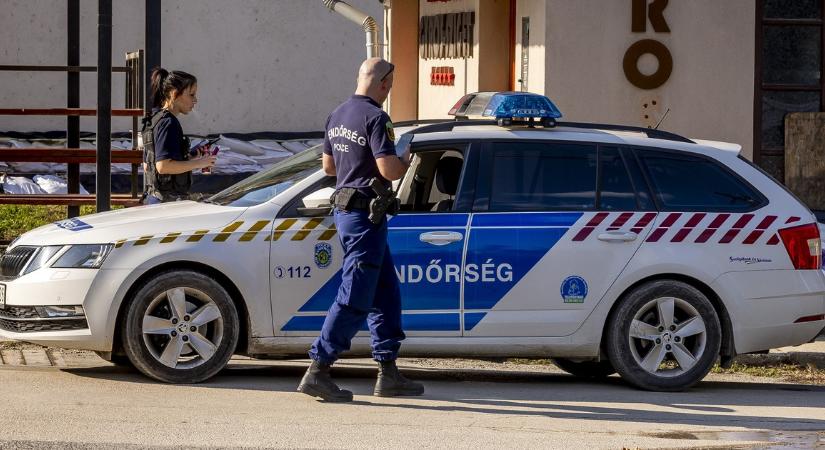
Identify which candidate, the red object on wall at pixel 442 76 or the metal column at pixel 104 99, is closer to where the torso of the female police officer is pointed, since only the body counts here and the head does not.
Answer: the red object on wall

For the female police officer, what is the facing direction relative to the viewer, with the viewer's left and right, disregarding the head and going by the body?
facing to the right of the viewer

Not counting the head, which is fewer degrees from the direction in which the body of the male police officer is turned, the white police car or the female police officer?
the white police car

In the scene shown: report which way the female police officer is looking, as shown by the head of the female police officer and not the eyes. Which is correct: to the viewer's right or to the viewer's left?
to the viewer's right

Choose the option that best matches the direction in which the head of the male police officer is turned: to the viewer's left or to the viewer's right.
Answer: to the viewer's right

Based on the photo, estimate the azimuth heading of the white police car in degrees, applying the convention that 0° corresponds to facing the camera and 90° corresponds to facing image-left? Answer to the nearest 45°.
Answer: approximately 90°

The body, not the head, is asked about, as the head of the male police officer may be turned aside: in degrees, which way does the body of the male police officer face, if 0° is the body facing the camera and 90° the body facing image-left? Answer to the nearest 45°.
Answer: approximately 225°

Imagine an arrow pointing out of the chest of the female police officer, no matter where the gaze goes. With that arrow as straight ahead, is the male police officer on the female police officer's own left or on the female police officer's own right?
on the female police officer's own right

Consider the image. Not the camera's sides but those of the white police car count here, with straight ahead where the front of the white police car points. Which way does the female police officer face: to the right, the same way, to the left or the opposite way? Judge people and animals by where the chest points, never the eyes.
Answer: the opposite way

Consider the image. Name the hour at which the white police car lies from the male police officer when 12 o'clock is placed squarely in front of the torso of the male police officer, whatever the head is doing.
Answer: The white police car is roughly at 12 o'clock from the male police officer.
